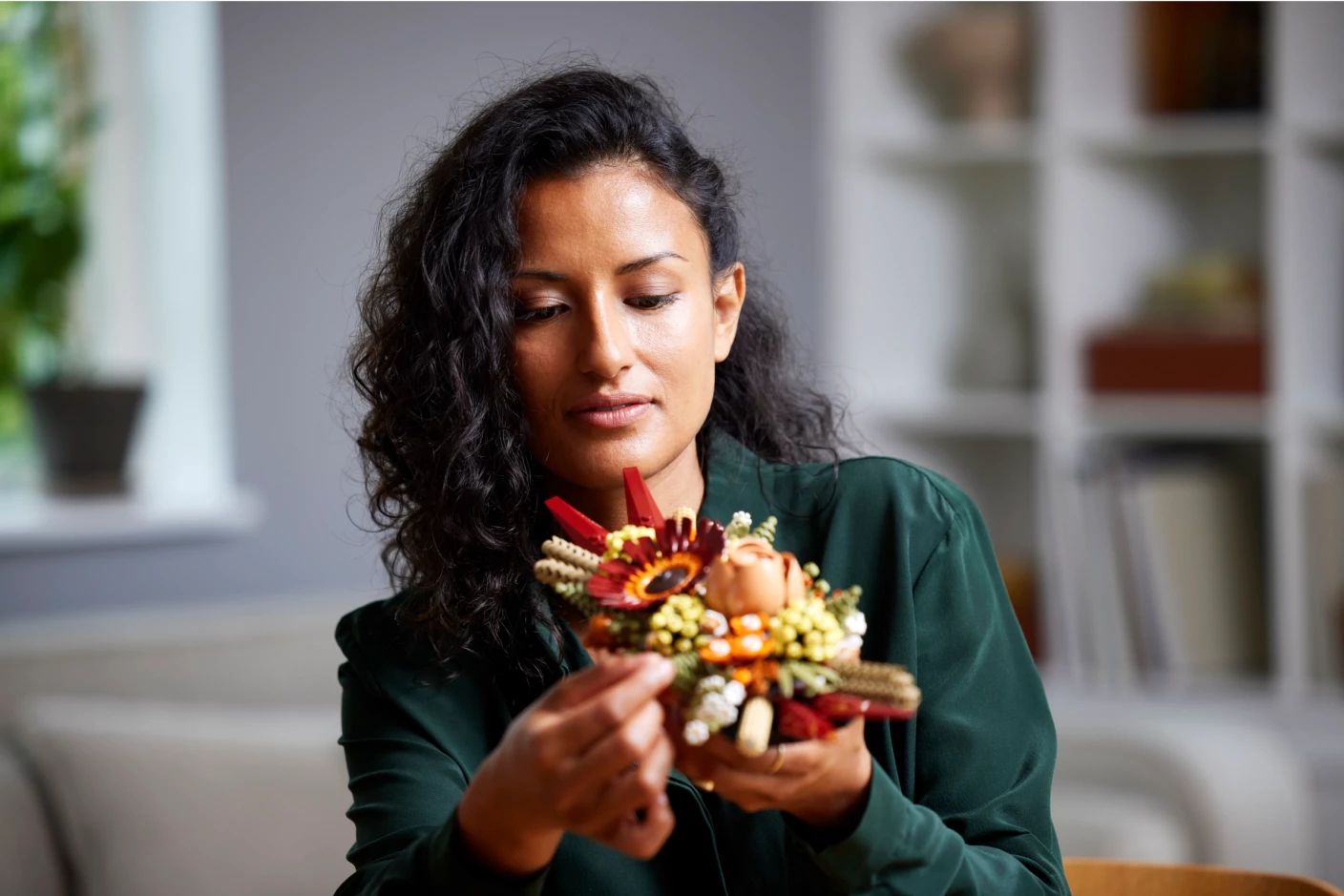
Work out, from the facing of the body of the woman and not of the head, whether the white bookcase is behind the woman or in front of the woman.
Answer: behind

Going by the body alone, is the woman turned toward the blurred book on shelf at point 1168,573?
no

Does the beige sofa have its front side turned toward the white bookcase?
no

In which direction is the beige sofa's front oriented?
toward the camera

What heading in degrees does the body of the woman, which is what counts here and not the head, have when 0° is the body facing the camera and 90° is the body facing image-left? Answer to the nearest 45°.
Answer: approximately 0°

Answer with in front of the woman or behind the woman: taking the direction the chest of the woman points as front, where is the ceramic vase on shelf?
behind

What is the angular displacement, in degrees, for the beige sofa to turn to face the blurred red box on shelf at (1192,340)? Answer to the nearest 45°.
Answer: approximately 135° to its left

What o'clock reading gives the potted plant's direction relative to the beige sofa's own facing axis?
The potted plant is roughly at 5 o'clock from the beige sofa.

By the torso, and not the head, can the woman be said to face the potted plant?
no
